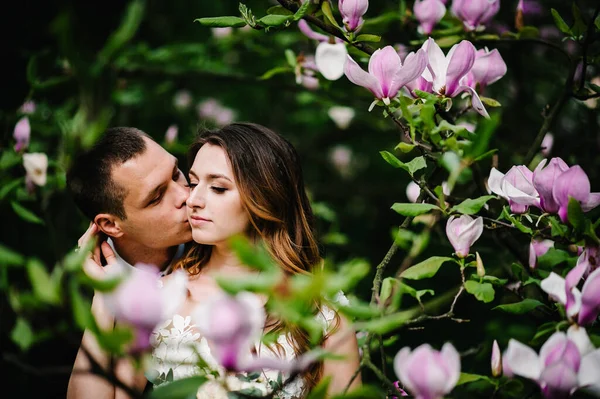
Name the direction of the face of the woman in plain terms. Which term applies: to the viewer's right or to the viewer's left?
to the viewer's left

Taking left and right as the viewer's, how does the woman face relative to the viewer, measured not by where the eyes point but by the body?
facing the viewer and to the left of the viewer

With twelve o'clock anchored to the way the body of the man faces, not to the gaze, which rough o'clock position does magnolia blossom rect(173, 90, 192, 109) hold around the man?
The magnolia blossom is roughly at 8 o'clock from the man.

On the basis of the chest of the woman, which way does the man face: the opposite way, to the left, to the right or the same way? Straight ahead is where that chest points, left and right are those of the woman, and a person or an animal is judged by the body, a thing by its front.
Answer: to the left

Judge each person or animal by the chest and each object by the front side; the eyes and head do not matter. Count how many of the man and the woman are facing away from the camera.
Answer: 0

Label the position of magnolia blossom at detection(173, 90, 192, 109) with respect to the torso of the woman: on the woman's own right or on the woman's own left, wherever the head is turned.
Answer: on the woman's own right

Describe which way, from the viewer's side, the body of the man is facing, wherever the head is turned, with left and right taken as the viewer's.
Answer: facing the viewer and to the right of the viewer
